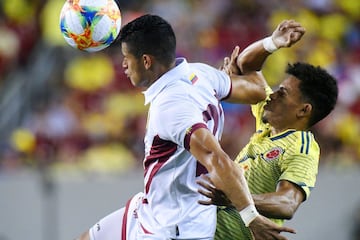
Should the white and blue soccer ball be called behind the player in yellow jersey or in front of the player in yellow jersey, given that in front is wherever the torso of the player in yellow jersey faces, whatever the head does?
in front

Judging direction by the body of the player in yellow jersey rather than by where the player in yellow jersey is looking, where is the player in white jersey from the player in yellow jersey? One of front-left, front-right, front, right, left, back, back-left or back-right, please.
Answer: front

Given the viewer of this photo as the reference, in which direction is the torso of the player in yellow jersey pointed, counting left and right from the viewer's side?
facing the viewer and to the left of the viewer

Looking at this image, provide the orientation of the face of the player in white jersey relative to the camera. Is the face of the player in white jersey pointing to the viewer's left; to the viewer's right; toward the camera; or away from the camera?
to the viewer's left

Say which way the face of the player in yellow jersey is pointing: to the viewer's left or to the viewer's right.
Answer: to the viewer's left
